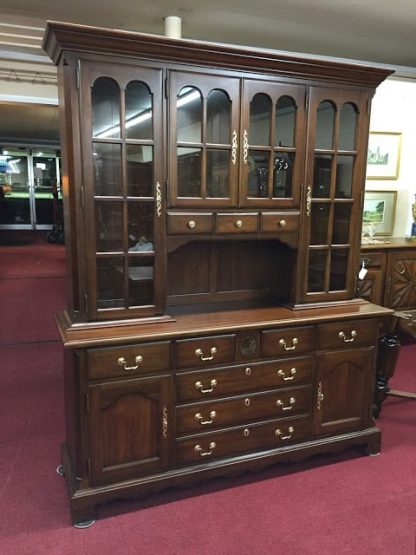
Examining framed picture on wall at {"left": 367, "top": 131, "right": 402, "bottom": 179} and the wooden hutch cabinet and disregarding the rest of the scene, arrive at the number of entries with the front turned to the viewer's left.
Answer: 0

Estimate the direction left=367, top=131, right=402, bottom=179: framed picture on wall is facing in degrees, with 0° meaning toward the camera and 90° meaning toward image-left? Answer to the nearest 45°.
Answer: approximately 0°

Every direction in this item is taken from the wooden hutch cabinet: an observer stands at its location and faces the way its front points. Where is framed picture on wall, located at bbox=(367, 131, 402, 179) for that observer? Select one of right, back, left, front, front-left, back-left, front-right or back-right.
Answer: left

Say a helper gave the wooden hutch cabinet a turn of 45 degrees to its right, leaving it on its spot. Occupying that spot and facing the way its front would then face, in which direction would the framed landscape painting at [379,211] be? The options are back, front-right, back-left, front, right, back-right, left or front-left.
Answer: back-left

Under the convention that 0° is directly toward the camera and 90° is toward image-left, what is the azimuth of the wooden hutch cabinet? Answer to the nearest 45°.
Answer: approximately 315°

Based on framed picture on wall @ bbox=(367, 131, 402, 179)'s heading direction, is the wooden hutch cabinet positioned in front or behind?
in front
